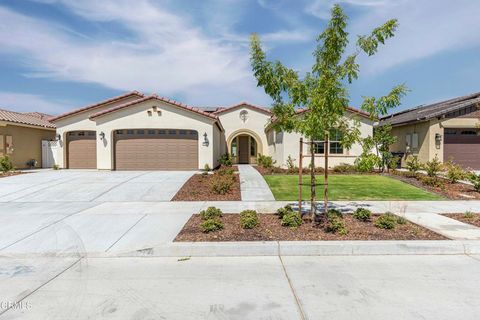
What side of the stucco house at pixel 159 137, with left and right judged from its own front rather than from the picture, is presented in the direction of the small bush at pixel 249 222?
front

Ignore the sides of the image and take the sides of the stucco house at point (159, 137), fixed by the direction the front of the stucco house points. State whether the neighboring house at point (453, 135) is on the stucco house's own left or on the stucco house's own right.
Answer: on the stucco house's own left

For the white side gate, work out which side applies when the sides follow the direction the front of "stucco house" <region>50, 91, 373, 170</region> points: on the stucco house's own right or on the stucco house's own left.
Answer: on the stucco house's own right

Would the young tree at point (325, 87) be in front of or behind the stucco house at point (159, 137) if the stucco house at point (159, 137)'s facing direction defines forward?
in front

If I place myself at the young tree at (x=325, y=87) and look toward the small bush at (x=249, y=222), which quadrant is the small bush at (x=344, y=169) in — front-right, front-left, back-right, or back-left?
back-right

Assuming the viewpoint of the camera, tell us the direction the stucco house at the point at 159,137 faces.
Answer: facing the viewer

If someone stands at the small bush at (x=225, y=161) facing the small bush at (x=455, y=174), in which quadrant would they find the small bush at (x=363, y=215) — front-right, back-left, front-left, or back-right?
front-right

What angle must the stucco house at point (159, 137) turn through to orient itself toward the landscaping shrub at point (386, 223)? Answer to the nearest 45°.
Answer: approximately 45° to its left

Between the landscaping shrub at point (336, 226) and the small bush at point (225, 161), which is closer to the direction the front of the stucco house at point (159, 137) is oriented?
the landscaping shrub

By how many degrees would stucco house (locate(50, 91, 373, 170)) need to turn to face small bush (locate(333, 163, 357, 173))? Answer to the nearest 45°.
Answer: approximately 90° to its left
